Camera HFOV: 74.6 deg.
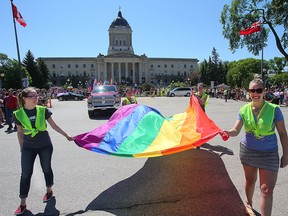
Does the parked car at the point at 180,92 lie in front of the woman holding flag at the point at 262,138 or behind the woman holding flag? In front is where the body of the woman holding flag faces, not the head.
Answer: behind

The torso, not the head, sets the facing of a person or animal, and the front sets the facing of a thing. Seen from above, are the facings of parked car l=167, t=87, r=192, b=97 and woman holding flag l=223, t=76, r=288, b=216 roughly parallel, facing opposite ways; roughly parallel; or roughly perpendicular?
roughly perpendicular

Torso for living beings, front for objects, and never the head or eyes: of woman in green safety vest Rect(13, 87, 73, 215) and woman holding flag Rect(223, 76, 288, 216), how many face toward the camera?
2

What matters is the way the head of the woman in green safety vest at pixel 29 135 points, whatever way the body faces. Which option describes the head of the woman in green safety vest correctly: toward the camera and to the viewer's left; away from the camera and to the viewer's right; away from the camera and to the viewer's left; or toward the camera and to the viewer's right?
toward the camera and to the viewer's right

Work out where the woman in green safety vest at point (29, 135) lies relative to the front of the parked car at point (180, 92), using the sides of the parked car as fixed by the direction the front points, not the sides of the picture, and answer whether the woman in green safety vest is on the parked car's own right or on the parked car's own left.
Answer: on the parked car's own left

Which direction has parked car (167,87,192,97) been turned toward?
to the viewer's left

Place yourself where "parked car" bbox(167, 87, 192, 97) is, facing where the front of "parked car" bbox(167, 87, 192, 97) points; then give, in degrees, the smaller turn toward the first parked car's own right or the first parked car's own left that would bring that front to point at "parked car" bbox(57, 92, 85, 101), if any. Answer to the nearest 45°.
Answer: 0° — it already faces it

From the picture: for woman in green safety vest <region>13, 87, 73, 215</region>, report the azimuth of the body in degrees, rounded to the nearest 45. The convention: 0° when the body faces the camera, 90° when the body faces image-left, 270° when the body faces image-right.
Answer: approximately 0°
